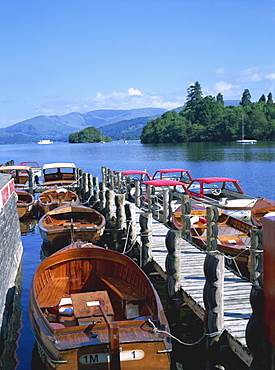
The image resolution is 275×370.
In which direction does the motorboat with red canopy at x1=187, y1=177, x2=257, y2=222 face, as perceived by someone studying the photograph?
facing away from the viewer and to the left of the viewer

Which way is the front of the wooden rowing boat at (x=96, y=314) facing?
away from the camera

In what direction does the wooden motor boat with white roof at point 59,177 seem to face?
away from the camera

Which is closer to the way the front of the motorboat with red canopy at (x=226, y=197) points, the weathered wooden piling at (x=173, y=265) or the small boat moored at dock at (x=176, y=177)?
the small boat moored at dock

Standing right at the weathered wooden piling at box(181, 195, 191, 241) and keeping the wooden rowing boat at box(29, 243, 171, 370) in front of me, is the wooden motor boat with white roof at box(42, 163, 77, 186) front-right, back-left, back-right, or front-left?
back-right

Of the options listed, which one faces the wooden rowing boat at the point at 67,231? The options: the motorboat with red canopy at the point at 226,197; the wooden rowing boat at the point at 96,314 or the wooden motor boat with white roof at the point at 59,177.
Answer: the wooden rowing boat at the point at 96,314

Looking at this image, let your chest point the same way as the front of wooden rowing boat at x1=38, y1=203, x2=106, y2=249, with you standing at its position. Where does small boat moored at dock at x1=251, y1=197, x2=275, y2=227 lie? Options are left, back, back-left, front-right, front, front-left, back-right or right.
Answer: right

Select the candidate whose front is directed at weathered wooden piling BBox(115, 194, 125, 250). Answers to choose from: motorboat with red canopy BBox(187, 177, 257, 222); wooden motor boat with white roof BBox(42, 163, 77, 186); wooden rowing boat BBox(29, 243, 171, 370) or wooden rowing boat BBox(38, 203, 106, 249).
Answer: wooden rowing boat BBox(29, 243, 171, 370)

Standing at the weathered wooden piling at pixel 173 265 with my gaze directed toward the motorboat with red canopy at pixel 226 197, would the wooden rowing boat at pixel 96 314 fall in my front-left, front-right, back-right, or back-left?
back-left

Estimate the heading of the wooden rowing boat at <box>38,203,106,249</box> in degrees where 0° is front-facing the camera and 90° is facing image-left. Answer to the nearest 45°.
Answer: approximately 180°

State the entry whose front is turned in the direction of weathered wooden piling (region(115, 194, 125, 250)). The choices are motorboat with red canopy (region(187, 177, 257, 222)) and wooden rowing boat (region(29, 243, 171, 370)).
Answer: the wooden rowing boat

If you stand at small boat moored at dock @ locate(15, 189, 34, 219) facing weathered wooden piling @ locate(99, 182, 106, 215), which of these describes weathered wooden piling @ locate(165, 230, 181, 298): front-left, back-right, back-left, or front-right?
front-right

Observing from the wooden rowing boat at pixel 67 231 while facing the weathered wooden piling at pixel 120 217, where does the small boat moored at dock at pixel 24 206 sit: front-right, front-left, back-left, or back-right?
back-left

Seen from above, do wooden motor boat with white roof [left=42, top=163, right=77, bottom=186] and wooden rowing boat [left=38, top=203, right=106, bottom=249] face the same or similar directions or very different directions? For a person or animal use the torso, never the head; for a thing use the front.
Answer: same or similar directions
